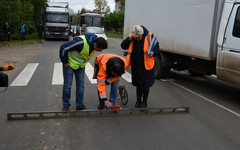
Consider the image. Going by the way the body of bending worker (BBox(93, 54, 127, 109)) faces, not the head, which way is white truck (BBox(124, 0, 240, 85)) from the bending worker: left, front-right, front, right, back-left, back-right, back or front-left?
left

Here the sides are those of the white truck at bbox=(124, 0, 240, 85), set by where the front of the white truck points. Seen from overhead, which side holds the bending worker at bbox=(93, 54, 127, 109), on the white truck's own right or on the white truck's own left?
on the white truck's own right

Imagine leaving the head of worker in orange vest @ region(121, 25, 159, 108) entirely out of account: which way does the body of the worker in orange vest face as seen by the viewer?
toward the camera

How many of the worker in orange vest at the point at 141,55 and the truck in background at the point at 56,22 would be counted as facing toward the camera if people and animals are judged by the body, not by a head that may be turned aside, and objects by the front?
2

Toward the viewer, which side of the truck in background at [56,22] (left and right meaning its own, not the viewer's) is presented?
front

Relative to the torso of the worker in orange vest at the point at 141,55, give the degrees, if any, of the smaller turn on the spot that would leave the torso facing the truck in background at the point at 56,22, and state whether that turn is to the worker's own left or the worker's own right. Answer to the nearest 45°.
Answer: approximately 180°

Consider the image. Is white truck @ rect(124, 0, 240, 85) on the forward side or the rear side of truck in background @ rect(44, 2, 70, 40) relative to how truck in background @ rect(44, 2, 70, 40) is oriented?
on the forward side

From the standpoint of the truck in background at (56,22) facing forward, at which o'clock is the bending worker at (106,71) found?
The bending worker is roughly at 12 o'clock from the truck in background.
